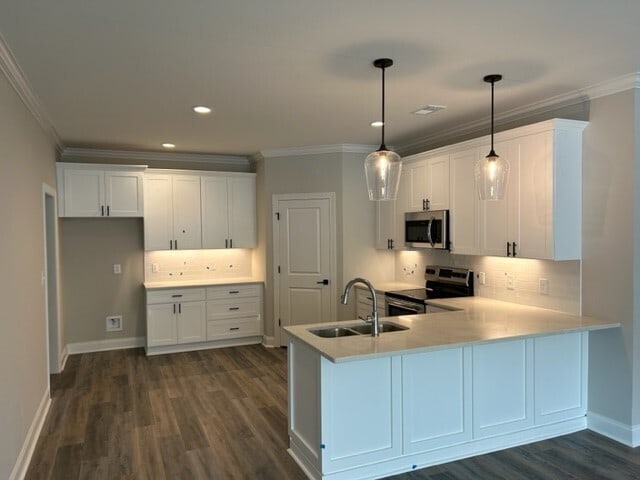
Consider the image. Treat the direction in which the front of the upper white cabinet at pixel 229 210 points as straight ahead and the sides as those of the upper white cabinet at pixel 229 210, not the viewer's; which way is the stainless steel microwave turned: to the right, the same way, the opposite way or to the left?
to the right

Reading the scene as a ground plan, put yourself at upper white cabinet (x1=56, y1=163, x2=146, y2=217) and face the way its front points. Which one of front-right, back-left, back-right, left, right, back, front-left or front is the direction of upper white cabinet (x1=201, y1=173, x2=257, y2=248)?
left

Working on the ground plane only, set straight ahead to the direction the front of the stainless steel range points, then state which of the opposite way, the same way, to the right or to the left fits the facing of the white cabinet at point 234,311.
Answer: to the left

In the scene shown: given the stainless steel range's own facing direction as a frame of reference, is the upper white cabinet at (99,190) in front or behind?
in front

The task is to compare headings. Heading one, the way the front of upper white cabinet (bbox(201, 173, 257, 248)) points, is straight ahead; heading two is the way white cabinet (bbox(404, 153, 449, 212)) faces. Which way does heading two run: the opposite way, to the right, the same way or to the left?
to the right

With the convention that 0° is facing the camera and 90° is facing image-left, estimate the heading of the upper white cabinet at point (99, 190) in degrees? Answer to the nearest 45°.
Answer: approximately 0°

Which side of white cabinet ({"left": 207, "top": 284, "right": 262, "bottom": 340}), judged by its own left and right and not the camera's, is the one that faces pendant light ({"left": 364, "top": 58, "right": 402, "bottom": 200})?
front

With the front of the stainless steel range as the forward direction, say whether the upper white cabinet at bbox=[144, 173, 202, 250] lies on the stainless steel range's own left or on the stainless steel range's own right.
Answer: on the stainless steel range's own right

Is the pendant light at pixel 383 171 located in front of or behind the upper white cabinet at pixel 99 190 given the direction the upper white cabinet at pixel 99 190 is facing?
in front

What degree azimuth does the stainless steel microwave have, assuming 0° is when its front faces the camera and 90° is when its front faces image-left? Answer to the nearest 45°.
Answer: approximately 45°

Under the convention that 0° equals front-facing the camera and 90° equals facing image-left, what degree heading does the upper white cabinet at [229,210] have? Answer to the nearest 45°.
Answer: approximately 0°

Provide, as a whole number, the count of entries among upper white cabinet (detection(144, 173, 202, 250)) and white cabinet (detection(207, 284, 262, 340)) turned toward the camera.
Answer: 2

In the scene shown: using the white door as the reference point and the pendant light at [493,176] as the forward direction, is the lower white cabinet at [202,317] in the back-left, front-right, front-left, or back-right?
back-right

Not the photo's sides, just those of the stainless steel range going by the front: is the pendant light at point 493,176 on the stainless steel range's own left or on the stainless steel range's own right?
on the stainless steel range's own left
